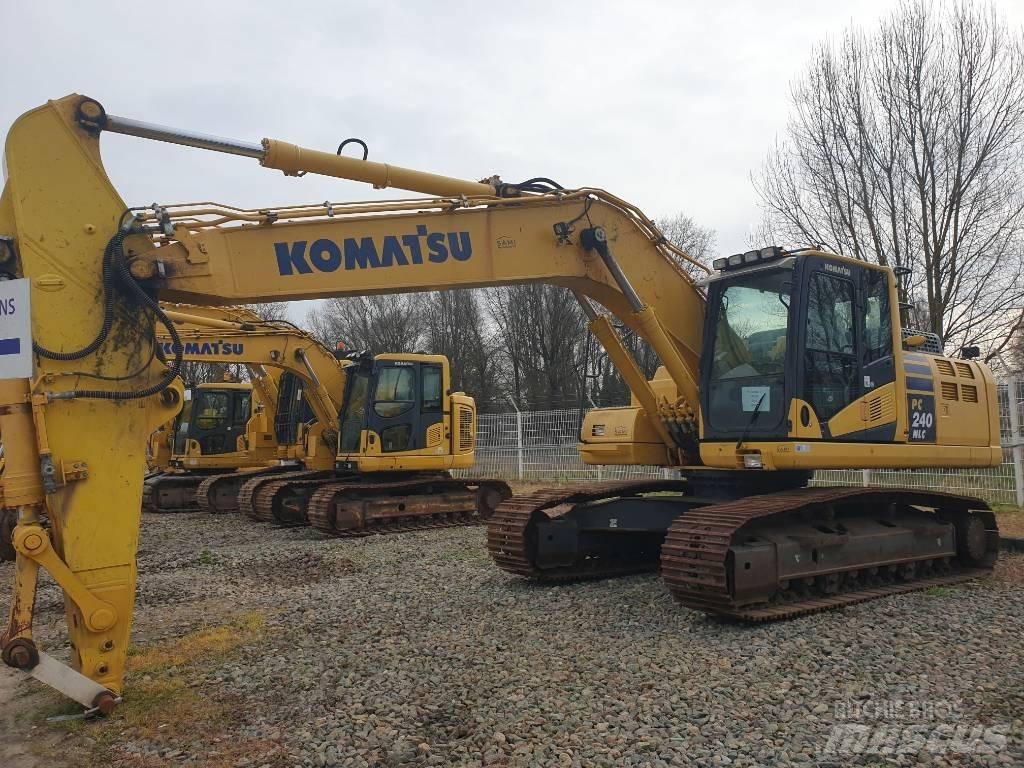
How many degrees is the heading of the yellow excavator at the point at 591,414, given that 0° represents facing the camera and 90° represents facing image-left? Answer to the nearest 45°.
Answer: approximately 45°

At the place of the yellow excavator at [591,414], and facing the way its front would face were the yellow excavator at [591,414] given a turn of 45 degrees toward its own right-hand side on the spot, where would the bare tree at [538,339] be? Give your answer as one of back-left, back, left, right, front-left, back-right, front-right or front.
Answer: right

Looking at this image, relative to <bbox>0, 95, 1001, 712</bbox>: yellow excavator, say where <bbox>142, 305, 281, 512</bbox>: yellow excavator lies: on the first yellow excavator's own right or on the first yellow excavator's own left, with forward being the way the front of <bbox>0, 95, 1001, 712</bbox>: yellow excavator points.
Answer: on the first yellow excavator's own right

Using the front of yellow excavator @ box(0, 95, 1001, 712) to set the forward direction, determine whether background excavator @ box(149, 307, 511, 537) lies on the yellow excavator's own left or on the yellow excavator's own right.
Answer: on the yellow excavator's own right

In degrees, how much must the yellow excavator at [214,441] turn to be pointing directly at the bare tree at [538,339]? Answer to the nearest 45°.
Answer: approximately 180°

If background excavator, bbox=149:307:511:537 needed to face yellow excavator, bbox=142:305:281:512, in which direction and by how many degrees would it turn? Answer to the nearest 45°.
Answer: approximately 90° to its right
